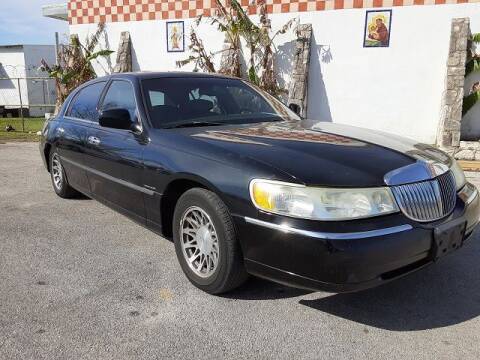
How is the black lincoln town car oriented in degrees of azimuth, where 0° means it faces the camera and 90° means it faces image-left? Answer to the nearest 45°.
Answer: approximately 315°

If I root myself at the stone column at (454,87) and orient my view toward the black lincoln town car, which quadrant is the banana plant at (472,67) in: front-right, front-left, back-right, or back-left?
back-left

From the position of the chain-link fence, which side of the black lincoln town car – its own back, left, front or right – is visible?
back

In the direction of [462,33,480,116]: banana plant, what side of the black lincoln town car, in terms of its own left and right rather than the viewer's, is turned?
left

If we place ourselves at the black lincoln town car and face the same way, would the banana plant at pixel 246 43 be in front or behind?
behind

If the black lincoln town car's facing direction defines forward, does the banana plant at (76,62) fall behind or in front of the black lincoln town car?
behind

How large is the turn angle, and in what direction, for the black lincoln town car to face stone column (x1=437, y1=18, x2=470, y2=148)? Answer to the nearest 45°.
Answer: approximately 90° to its left

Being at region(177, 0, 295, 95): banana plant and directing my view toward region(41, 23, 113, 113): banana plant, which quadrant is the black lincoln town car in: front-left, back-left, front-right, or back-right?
back-left
